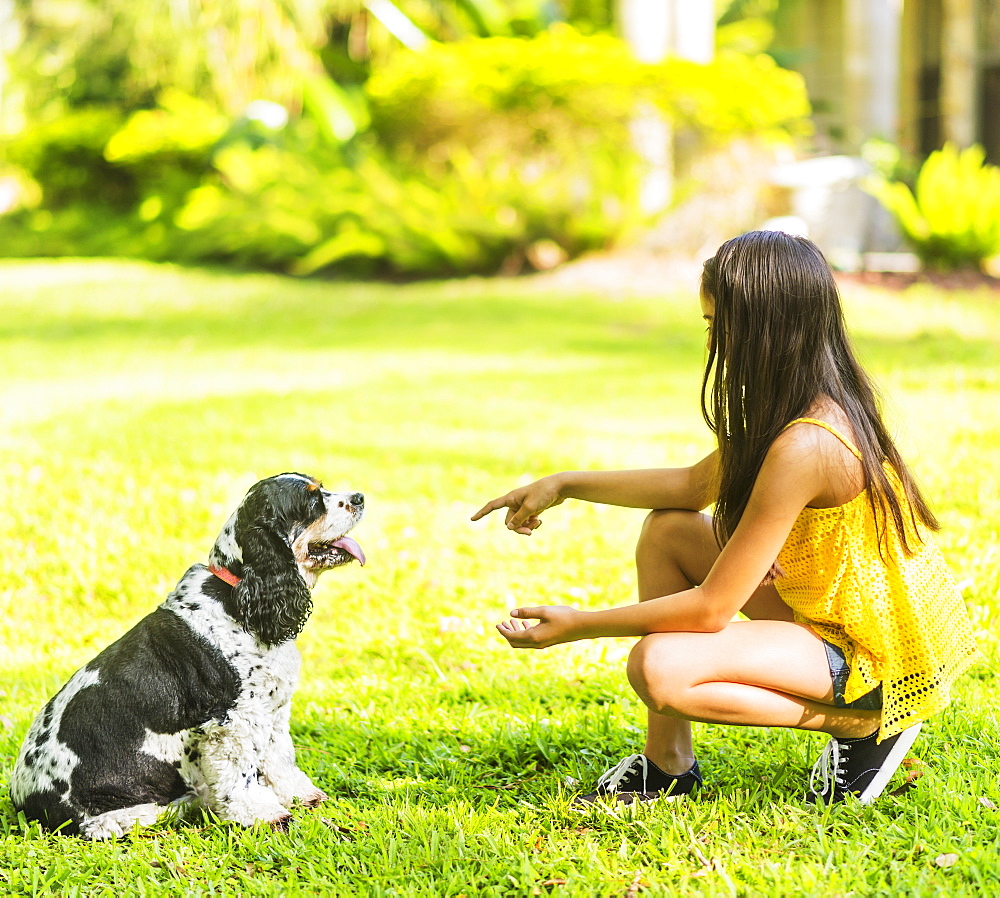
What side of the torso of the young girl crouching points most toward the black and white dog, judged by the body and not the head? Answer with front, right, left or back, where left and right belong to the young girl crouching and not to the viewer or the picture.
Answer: front

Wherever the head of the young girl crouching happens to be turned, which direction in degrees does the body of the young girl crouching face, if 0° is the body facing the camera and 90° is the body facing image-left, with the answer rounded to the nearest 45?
approximately 90°

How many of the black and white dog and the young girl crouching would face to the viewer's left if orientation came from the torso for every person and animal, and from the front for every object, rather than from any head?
1

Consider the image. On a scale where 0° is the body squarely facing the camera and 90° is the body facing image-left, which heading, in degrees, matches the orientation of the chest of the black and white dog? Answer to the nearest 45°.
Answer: approximately 270°

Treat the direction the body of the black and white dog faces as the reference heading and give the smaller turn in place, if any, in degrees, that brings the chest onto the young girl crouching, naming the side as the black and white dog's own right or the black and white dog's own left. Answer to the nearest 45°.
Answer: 0° — it already faces them

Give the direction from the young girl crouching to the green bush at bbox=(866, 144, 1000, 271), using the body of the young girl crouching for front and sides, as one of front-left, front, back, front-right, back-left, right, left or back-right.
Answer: right

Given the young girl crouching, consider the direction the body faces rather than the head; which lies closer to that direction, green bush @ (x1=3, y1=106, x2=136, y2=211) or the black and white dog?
the black and white dog
